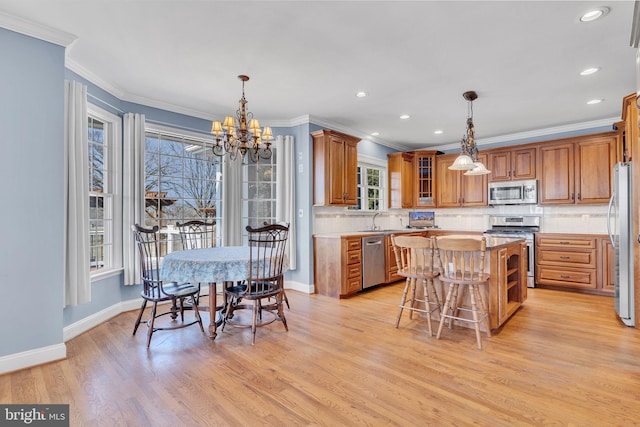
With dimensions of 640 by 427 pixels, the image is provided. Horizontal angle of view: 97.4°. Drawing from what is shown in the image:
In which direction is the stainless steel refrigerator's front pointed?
to the viewer's left

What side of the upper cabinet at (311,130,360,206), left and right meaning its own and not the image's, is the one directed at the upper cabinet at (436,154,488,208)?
left

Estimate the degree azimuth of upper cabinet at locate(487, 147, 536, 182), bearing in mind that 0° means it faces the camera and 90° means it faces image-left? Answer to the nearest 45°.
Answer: approximately 0°

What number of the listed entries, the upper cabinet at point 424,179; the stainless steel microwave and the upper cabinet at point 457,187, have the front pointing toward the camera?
3

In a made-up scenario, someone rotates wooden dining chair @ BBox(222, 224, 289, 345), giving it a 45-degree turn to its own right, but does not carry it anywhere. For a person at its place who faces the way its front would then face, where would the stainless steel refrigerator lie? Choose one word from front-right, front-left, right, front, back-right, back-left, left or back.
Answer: right

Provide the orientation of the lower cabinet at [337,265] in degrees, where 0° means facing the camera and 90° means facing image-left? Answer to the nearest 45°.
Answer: approximately 315°

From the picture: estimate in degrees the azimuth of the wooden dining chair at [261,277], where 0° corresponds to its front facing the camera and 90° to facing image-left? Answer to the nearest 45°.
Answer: approximately 135°
